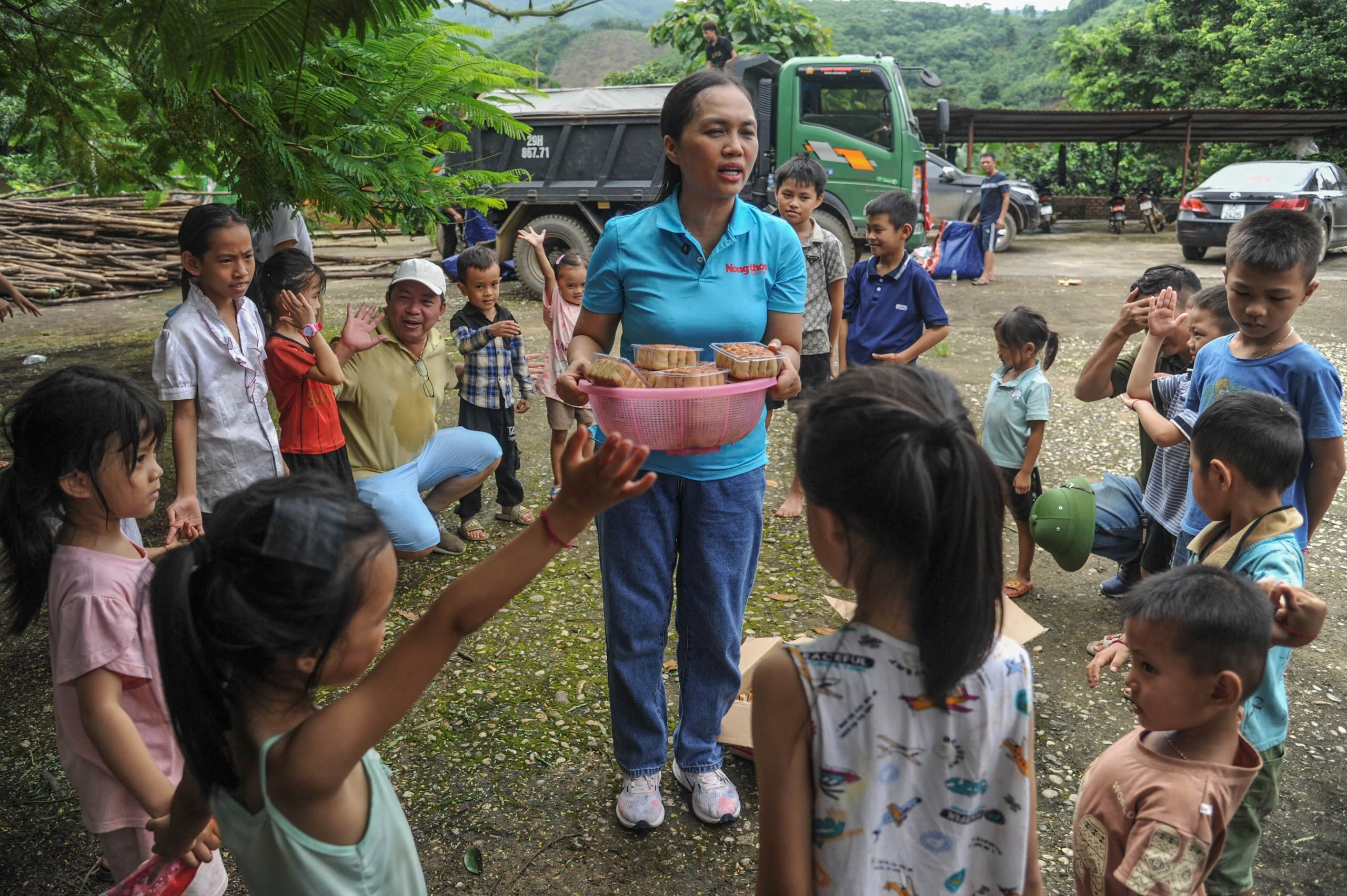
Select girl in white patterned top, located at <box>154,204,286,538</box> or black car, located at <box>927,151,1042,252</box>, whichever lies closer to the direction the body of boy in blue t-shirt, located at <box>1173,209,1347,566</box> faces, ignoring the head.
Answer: the girl in white patterned top

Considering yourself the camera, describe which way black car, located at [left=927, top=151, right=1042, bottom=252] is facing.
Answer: facing to the right of the viewer

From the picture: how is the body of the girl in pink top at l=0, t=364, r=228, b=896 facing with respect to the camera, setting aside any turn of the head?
to the viewer's right

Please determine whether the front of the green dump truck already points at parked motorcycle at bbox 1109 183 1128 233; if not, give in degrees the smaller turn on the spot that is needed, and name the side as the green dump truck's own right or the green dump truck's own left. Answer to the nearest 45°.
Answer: approximately 45° to the green dump truck's own left

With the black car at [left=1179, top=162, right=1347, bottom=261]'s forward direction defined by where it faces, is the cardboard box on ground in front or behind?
behind

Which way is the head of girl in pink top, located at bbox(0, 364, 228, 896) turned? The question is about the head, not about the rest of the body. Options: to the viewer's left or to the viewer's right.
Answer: to the viewer's right

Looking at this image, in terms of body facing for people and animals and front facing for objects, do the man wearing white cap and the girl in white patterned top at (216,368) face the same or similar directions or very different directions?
same or similar directions

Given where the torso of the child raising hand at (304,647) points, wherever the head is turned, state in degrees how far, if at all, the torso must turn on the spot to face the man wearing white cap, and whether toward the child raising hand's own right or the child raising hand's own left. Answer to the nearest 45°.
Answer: approximately 45° to the child raising hand's own left

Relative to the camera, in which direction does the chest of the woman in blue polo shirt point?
toward the camera

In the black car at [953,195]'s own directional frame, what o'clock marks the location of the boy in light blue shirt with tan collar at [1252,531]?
The boy in light blue shirt with tan collar is roughly at 3 o'clock from the black car.

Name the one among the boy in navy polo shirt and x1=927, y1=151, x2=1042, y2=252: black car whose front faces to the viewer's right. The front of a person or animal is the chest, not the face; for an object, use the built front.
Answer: the black car

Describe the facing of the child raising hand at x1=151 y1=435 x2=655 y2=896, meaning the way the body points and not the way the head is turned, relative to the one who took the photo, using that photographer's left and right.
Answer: facing away from the viewer and to the right of the viewer

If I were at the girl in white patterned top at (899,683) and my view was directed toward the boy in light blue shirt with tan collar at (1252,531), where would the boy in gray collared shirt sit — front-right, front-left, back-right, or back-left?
front-left

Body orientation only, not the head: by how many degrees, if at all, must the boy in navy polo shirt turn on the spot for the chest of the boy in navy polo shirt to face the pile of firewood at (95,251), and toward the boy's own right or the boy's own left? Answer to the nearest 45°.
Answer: approximately 90° to the boy's own right
